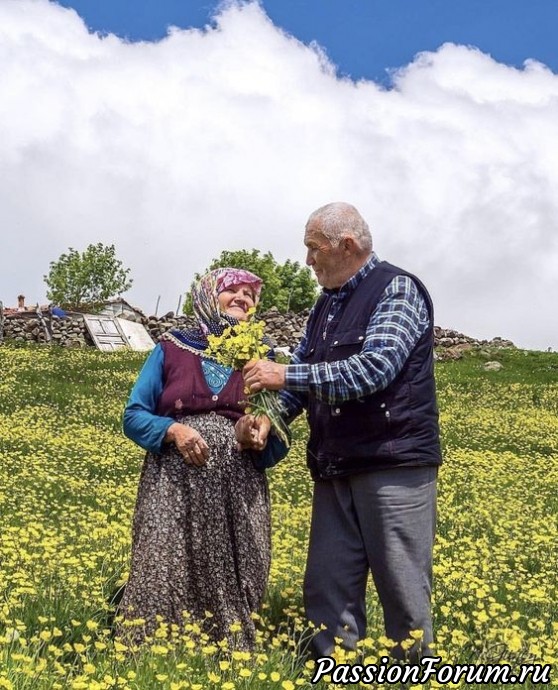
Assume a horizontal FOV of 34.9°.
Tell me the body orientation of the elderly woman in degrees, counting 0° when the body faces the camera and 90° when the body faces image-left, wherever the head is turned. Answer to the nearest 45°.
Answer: approximately 315°

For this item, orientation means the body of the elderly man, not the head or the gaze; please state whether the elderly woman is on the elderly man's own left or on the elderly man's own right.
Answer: on the elderly man's own right

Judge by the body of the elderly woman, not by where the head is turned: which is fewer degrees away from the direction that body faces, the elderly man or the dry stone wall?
the elderly man

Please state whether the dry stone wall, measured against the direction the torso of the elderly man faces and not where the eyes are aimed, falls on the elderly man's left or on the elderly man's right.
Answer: on the elderly man's right

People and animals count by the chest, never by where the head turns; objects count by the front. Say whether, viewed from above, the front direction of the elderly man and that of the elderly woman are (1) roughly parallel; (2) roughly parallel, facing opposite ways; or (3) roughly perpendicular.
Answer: roughly perpendicular

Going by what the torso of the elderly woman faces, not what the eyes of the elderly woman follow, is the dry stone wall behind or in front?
behind

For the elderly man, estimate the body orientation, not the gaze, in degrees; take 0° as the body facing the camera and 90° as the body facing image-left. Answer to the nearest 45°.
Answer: approximately 45°
